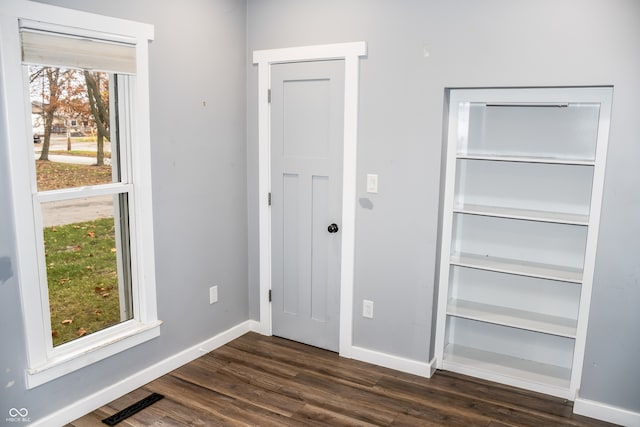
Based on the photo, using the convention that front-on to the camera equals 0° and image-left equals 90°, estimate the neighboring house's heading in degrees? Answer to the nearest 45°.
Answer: approximately 0°

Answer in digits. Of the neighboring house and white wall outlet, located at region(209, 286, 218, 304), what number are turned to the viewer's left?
0

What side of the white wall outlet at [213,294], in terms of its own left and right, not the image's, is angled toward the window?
right

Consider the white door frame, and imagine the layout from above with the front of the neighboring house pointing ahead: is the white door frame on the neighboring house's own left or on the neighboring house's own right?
on the neighboring house's own left

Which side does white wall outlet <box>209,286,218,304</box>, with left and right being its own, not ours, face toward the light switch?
front

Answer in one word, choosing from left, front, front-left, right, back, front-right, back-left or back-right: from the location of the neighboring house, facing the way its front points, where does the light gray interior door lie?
front

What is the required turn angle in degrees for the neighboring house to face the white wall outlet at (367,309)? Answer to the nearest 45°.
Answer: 0° — it already faces it

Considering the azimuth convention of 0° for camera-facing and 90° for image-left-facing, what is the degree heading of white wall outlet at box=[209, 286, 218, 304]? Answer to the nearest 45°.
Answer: approximately 315°
